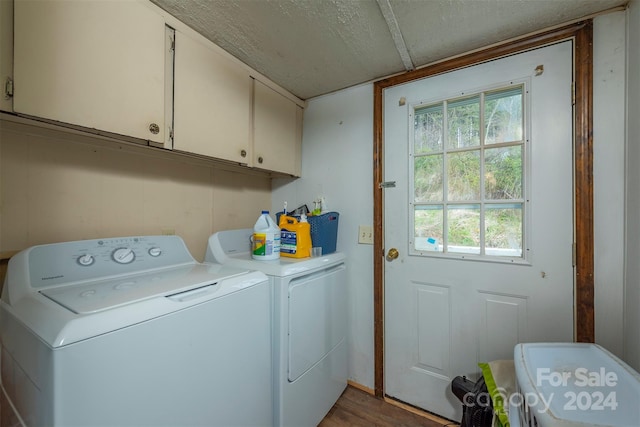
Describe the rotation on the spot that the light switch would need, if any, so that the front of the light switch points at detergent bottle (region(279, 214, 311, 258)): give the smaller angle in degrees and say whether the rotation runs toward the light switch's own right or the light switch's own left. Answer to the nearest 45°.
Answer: approximately 45° to the light switch's own right

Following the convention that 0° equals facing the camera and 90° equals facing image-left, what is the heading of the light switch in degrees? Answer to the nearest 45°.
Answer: approximately 0°

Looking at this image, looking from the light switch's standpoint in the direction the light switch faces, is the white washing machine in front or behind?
in front

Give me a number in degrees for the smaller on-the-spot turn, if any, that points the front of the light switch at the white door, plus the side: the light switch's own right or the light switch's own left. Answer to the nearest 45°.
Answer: approximately 90° to the light switch's own left

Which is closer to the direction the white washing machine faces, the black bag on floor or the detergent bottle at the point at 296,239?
the black bag on floor

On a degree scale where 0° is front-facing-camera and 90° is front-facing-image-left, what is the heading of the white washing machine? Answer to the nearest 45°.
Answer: approximately 315°

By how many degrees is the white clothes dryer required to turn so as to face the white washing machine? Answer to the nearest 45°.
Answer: approximately 90° to its right

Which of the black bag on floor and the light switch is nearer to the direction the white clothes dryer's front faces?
the black bag on floor
